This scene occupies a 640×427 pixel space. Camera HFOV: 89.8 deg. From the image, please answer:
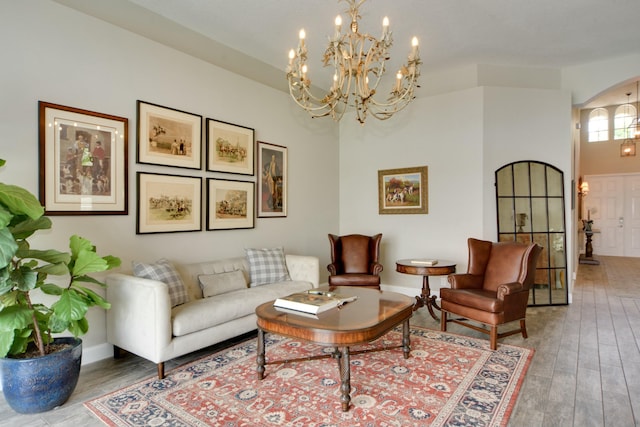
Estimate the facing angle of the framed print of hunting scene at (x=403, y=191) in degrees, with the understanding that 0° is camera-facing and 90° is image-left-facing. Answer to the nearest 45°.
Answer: approximately 45°

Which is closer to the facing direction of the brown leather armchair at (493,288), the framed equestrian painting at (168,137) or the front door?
the framed equestrian painting

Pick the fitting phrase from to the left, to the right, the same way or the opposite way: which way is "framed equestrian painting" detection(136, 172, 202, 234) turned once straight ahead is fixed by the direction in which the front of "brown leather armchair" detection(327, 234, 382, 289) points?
to the left

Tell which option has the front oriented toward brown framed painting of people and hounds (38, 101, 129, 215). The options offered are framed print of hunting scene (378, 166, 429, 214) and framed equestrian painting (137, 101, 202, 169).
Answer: the framed print of hunting scene

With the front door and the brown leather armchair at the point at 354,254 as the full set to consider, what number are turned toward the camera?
2

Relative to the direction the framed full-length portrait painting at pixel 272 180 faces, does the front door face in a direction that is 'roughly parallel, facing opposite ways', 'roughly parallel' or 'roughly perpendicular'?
roughly perpendicular

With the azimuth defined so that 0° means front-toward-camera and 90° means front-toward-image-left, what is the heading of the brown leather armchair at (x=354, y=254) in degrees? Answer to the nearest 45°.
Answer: approximately 0°

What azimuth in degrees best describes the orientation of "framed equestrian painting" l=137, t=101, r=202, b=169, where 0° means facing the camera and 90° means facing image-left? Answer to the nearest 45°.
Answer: approximately 315°

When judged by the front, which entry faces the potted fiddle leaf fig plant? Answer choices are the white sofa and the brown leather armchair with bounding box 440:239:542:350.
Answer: the brown leather armchair

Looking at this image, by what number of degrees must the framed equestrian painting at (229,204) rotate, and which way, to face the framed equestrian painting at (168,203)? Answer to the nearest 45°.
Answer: approximately 90° to its right
